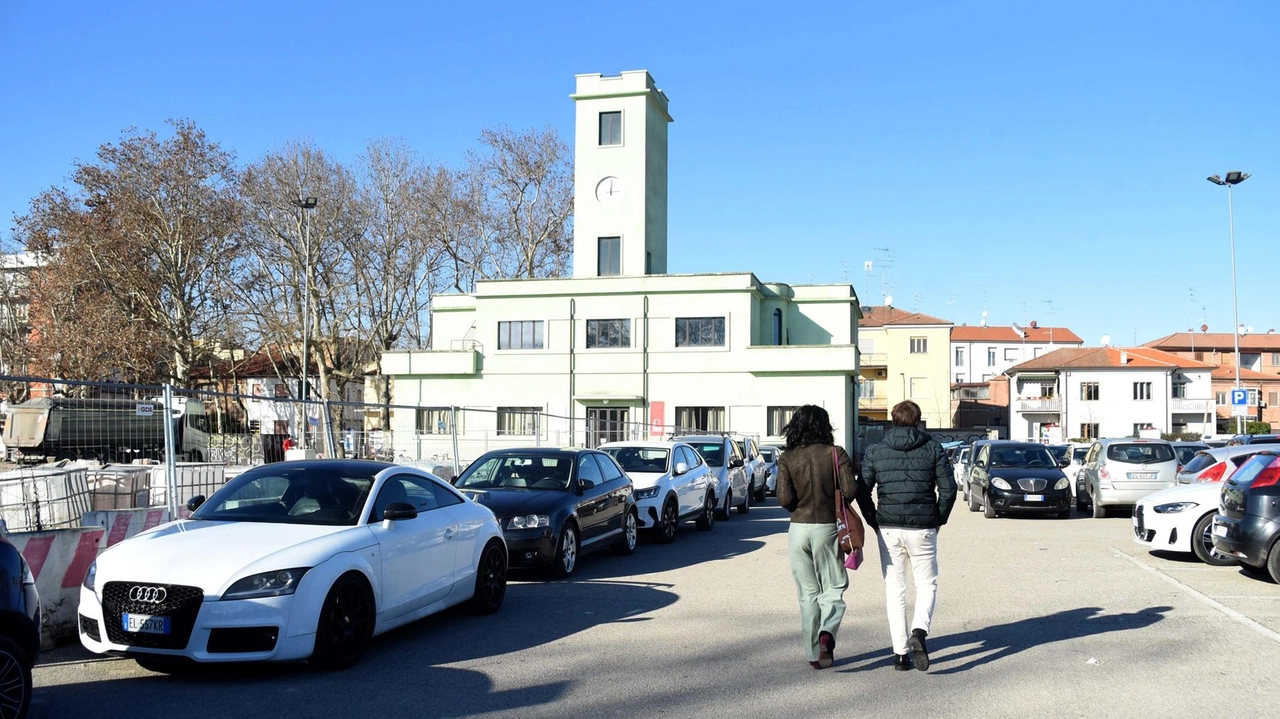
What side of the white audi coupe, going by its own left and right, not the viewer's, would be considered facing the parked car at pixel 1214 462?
back

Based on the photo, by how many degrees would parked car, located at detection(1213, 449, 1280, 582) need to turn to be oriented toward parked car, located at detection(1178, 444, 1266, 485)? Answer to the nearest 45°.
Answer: approximately 45° to its left

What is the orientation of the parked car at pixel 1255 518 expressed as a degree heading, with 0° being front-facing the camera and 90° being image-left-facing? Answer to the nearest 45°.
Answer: approximately 225°

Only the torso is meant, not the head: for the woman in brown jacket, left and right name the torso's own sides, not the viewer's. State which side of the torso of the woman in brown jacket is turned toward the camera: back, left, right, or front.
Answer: back

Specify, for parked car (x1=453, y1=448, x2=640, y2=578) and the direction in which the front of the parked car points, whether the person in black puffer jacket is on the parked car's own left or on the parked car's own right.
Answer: on the parked car's own left

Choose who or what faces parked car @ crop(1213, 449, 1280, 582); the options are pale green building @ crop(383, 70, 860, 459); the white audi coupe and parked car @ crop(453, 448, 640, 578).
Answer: the pale green building

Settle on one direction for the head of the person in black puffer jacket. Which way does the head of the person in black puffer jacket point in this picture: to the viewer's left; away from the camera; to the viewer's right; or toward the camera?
away from the camera

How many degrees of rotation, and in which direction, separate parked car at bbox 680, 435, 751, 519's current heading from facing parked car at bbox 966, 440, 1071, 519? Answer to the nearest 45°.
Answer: approximately 135° to its left

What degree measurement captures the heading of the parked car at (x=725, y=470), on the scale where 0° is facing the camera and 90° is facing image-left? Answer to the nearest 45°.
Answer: approximately 45°

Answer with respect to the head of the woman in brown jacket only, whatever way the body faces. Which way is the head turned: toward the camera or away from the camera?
away from the camera

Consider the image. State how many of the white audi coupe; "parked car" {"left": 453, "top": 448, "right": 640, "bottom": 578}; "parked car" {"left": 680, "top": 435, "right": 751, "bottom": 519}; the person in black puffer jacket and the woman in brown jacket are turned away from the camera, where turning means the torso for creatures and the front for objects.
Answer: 2

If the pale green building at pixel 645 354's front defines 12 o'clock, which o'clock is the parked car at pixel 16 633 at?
The parked car is roughly at 12 o'clock from the pale green building.

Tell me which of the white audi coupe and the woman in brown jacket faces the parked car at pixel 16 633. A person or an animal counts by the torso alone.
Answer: the white audi coupe
